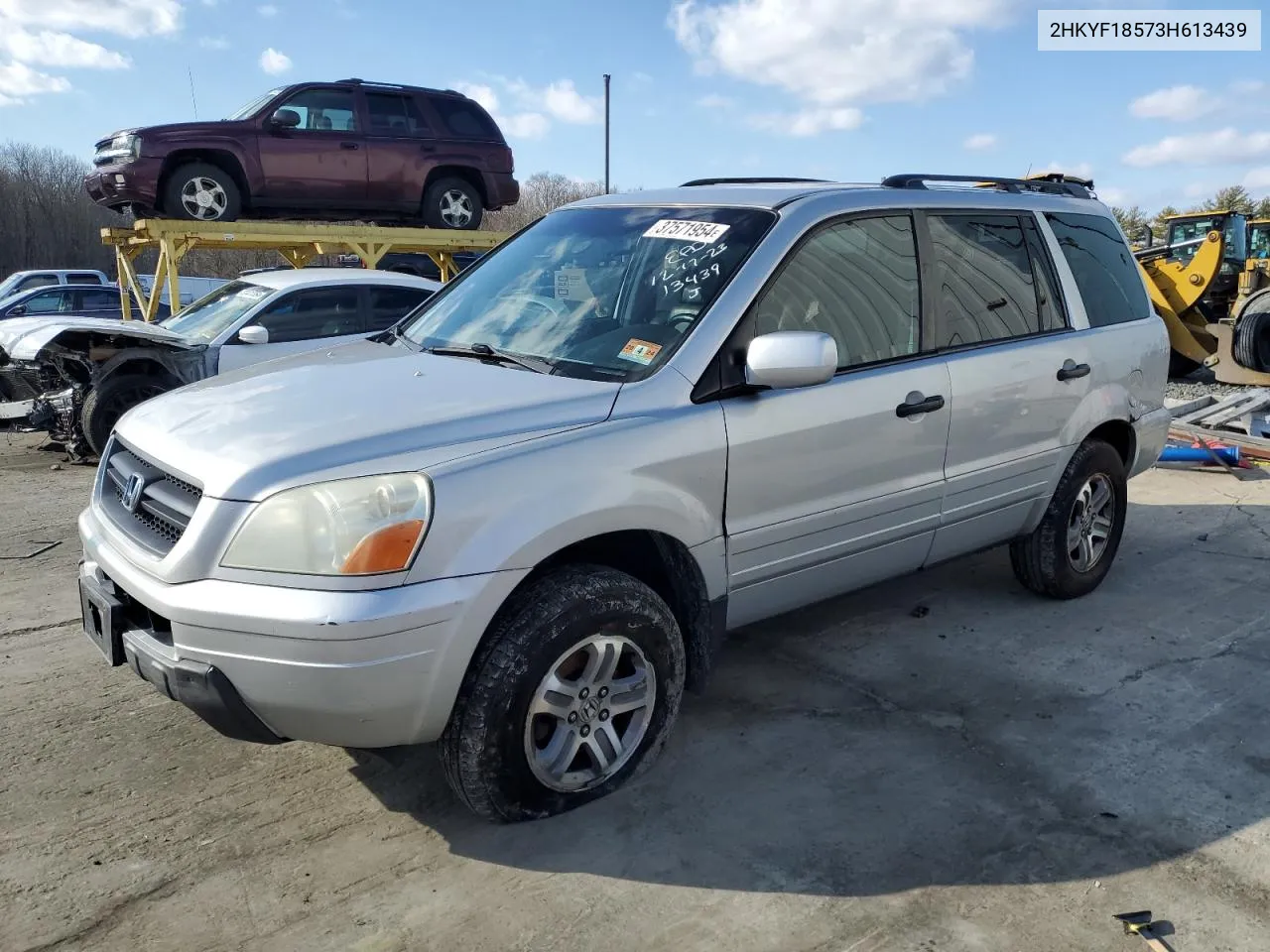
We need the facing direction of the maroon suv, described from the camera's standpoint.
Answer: facing to the left of the viewer

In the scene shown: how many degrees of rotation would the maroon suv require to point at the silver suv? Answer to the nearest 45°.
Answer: approximately 90° to its left

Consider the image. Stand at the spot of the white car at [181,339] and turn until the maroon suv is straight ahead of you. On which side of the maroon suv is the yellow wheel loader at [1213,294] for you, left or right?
right

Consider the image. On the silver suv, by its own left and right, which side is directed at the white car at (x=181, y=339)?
right

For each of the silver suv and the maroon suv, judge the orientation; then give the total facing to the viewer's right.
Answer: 0

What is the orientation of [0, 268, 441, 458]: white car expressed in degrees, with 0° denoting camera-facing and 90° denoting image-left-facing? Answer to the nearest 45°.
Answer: approximately 45°

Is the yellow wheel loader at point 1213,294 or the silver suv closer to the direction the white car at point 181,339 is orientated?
the silver suv

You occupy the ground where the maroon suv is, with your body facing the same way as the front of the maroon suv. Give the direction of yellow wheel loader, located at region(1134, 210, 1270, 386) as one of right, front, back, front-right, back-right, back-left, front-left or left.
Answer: back
